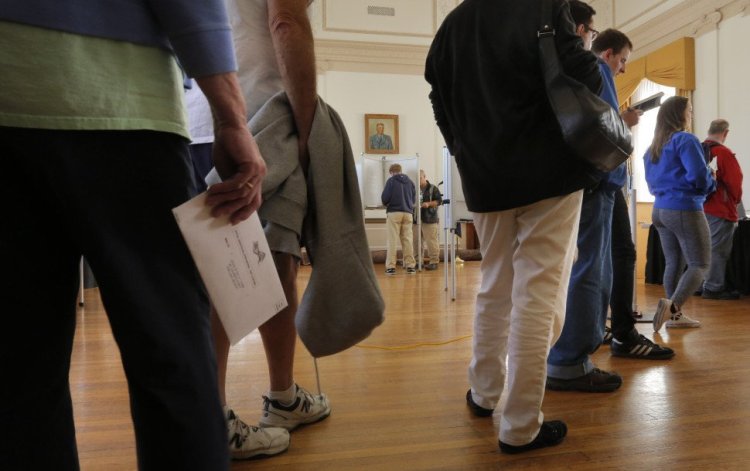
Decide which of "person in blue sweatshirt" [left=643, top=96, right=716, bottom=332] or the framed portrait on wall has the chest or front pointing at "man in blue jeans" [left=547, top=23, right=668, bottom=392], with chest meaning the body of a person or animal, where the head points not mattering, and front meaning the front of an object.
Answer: the framed portrait on wall

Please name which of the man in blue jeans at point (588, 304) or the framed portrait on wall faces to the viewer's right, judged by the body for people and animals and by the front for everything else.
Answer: the man in blue jeans

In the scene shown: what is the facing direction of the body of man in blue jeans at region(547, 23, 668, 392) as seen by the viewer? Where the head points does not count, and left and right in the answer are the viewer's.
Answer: facing to the right of the viewer

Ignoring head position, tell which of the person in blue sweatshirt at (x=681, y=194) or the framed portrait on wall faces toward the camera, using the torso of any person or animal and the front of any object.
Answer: the framed portrait on wall

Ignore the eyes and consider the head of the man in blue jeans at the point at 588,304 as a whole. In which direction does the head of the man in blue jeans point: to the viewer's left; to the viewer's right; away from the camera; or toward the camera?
to the viewer's right

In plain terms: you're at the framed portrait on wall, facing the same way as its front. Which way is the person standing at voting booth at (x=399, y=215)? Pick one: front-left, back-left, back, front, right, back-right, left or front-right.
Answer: front

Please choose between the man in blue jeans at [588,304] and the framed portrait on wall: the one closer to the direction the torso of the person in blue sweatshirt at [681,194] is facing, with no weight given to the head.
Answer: the framed portrait on wall

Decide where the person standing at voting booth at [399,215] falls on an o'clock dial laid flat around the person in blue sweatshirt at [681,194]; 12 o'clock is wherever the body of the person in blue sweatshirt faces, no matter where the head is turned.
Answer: The person standing at voting booth is roughly at 9 o'clock from the person in blue sweatshirt.

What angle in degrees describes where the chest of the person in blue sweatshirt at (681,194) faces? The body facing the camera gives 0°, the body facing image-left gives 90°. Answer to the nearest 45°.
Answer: approximately 225°

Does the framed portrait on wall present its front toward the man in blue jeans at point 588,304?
yes

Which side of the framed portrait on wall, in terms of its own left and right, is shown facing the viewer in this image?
front

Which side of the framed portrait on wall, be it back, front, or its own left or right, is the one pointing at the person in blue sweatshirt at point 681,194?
front

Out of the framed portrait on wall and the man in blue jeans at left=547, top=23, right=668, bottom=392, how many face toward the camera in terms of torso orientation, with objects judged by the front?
1

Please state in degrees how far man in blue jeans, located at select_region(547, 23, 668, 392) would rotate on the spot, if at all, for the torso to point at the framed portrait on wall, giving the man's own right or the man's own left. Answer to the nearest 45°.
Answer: approximately 135° to the man's own left
